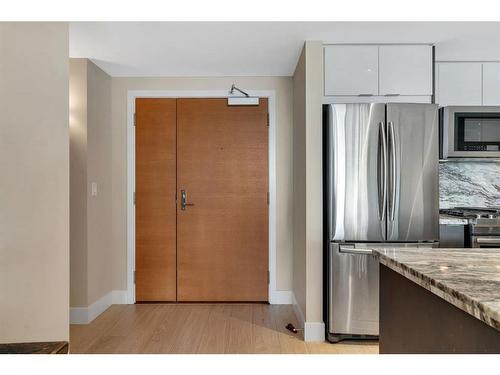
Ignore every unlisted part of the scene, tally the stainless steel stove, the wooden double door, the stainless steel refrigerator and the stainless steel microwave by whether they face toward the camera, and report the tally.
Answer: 4

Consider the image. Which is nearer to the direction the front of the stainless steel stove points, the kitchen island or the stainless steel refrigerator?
the kitchen island

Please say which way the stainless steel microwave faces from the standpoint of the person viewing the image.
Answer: facing the viewer

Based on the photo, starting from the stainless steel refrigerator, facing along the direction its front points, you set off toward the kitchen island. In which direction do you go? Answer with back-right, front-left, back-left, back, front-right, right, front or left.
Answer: front

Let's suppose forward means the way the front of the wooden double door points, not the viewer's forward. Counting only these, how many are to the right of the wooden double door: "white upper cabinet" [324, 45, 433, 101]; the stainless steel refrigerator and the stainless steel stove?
0

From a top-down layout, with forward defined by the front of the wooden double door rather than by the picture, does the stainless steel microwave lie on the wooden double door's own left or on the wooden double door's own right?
on the wooden double door's own left

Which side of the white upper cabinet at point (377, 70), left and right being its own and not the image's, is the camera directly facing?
front

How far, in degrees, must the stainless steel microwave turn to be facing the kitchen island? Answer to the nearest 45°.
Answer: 0° — it already faces it

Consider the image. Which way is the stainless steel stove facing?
toward the camera

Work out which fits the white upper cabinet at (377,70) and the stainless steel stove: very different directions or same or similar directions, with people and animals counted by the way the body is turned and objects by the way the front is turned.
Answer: same or similar directions

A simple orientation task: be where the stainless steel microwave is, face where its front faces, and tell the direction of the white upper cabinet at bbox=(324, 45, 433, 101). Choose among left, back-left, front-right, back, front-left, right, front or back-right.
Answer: front-right

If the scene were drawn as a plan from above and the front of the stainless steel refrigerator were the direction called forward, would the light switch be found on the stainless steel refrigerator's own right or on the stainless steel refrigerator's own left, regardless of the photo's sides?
on the stainless steel refrigerator's own right

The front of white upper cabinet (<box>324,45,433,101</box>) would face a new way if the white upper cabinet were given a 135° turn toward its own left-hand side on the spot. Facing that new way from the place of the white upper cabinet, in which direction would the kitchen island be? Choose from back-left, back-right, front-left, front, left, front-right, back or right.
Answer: back-right

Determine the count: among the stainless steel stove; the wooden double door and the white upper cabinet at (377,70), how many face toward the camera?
3

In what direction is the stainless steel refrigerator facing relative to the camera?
toward the camera

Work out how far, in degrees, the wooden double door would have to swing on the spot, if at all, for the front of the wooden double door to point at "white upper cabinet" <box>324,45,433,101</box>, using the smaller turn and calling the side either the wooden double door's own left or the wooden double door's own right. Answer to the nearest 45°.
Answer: approximately 45° to the wooden double door's own left

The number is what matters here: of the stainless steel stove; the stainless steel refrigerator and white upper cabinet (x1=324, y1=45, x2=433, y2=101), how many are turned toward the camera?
3
